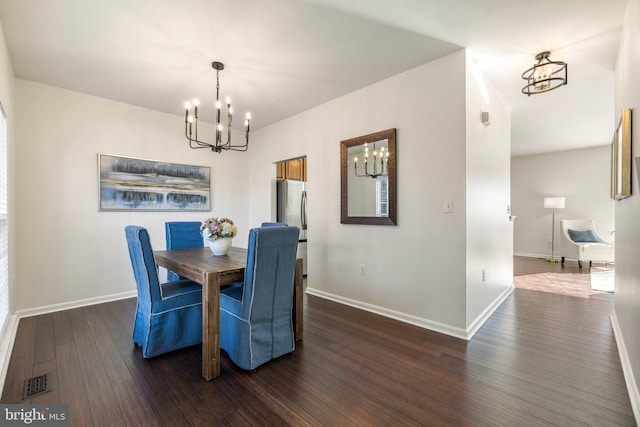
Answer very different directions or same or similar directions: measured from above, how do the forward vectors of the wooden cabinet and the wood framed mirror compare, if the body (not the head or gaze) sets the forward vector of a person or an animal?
same or similar directions

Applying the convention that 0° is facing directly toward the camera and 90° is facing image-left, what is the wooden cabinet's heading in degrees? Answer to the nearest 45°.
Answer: approximately 45°

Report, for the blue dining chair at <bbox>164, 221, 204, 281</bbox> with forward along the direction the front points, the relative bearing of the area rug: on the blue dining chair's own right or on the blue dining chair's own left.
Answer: on the blue dining chair's own left

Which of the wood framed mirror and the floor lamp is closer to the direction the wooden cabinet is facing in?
the wood framed mirror

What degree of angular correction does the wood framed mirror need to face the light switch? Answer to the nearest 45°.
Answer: approximately 90° to its left

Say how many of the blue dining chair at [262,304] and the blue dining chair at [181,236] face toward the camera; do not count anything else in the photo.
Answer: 1

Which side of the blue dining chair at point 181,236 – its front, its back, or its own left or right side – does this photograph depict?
front

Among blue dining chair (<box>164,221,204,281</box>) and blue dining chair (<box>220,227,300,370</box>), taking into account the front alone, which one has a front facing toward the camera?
blue dining chair (<box>164,221,204,281</box>)

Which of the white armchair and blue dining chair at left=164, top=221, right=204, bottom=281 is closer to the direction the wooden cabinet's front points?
the blue dining chair

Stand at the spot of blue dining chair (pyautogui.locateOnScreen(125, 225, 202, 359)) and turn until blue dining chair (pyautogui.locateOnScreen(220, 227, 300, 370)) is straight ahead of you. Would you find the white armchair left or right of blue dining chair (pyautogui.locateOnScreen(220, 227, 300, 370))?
left

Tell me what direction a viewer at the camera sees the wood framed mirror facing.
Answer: facing the viewer and to the left of the viewer

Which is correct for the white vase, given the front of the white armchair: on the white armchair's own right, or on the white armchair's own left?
on the white armchair's own right

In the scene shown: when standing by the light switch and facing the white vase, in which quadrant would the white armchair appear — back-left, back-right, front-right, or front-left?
back-right

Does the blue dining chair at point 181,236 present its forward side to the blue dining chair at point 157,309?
yes
